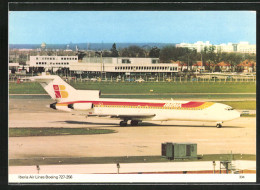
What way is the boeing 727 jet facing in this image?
to the viewer's right
